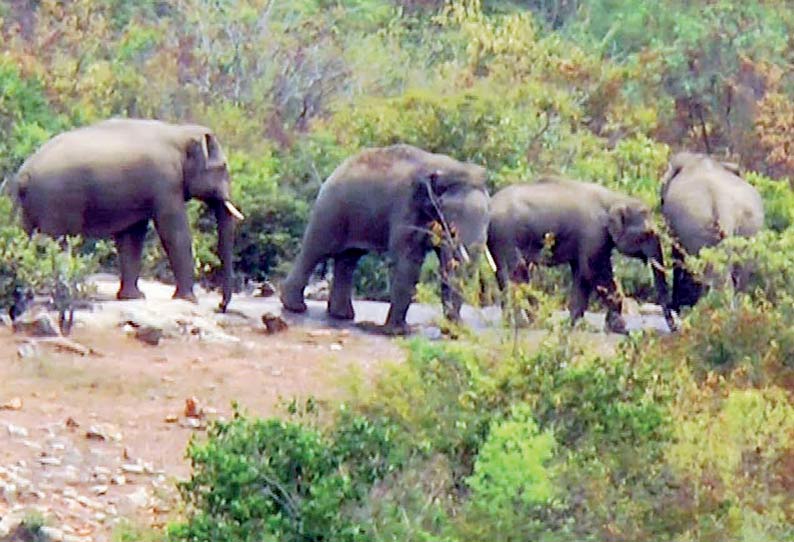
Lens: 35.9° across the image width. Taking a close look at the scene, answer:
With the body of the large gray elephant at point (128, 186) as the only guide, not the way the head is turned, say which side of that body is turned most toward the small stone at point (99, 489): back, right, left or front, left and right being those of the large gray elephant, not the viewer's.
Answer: right

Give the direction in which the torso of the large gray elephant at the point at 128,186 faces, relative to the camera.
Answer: to the viewer's right

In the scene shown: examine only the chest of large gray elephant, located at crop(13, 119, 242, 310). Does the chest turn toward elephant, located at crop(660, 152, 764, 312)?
yes

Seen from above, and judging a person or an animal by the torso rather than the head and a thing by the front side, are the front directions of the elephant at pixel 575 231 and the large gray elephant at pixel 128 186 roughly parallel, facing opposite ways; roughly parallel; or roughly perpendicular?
roughly parallel

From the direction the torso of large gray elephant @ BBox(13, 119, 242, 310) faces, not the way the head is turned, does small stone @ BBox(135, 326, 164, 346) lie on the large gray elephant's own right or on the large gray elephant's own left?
on the large gray elephant's own right

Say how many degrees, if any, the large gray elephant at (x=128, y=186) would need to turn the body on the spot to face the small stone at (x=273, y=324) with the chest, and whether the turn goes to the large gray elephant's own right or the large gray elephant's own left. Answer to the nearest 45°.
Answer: approximately 45° to the large gray elephant's own right

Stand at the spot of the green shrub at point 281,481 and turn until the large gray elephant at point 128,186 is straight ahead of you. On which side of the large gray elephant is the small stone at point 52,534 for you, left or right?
left

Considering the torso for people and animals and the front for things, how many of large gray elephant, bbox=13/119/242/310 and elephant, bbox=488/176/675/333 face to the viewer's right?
2

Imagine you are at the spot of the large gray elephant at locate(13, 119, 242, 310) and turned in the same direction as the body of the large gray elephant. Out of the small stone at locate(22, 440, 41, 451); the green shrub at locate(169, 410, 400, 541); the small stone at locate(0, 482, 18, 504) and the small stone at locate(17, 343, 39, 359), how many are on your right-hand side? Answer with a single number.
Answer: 4

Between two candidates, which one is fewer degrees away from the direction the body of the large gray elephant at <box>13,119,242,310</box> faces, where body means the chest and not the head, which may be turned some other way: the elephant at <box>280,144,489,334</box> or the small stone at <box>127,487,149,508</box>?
the elephant

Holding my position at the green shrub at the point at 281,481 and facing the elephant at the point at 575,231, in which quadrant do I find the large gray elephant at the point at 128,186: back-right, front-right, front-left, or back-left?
front-left

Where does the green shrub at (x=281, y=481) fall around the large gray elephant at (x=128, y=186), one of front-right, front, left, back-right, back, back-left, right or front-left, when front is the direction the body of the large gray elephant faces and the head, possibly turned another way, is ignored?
right

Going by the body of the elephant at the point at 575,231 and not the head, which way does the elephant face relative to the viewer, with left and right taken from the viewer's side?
facing to the right of the viewer

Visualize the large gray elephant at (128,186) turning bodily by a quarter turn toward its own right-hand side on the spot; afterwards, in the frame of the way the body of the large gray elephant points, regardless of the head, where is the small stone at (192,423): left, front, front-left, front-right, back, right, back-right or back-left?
front

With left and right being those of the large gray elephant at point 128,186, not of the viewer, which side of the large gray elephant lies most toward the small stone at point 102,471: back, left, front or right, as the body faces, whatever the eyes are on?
right
